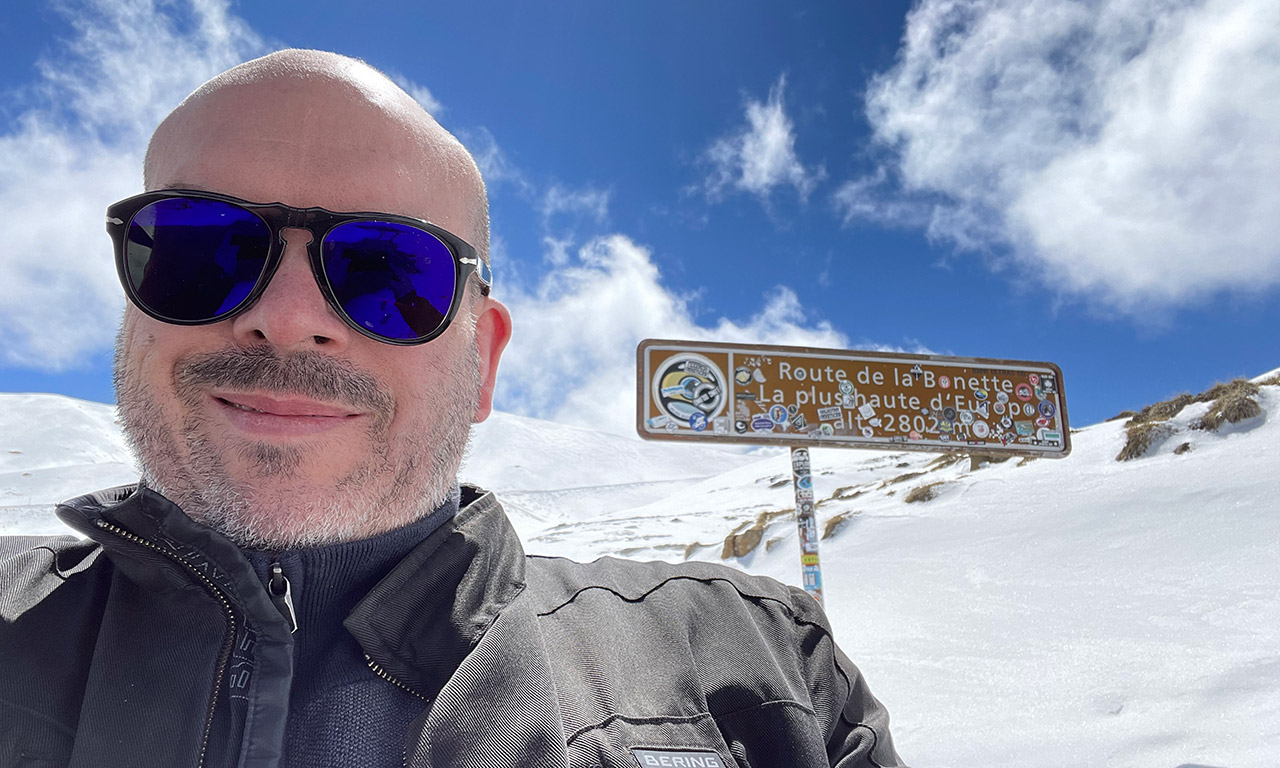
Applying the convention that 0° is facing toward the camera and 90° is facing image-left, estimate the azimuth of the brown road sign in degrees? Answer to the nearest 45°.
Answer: approximately 0°

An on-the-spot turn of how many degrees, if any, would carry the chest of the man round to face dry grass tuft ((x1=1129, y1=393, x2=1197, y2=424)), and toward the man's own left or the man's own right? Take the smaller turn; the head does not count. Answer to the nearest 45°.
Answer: approximately 135° to the man's own left

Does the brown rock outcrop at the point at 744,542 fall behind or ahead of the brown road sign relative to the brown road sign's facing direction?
behind

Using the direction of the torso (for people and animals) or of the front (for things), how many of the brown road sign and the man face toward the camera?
2

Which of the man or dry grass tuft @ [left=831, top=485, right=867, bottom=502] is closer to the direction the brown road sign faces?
the man

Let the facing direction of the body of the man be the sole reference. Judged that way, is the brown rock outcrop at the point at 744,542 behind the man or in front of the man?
behind

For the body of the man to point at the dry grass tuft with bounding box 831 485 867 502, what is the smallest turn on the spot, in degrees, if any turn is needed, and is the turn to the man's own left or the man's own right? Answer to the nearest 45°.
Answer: approximately 135° to the man's own left

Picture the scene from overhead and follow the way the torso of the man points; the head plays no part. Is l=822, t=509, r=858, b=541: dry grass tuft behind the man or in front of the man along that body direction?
behind

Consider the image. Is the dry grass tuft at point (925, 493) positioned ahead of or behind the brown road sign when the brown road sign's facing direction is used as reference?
behind
